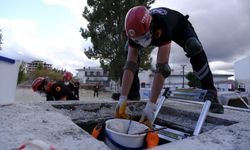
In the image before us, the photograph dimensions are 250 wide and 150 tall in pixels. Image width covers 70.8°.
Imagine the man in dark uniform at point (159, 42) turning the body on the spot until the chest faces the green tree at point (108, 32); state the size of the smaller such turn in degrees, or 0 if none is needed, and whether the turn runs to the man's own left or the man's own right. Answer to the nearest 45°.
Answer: approximately 135° to the man's own right

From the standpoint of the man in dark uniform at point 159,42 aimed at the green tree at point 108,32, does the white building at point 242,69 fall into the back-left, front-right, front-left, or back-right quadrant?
front-right

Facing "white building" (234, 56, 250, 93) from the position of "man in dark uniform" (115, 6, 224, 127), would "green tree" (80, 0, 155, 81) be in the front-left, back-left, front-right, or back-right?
front-left

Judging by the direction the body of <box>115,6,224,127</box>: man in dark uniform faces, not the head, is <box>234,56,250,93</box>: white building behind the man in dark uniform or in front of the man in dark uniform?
behind

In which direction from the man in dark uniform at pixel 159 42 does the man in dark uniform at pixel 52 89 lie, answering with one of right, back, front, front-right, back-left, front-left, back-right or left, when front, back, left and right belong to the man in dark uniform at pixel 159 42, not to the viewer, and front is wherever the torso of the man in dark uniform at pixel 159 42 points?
right

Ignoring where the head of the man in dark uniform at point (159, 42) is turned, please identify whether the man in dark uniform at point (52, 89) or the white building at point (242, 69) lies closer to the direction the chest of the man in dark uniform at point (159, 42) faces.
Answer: the man in dark uniform

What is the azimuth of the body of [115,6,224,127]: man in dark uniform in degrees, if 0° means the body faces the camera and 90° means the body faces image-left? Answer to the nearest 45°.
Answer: approximately 45°

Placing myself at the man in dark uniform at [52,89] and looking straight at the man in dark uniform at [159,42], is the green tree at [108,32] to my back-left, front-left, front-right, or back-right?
back-left

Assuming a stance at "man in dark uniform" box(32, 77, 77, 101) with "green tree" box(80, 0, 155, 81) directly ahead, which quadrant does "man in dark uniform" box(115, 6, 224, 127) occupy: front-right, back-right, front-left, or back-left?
back-right
